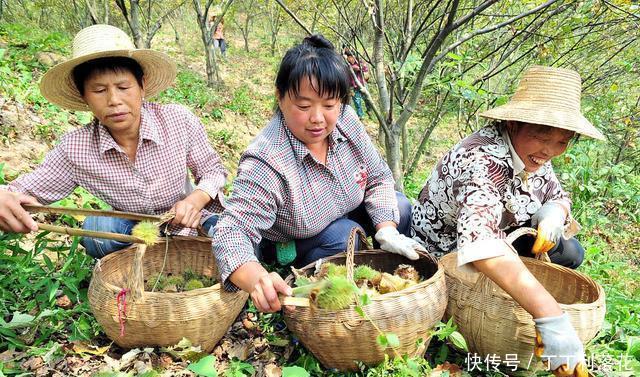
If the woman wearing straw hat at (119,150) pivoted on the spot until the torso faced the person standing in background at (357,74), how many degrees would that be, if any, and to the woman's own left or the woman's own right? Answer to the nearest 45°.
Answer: approximately 135° to the woman's own left

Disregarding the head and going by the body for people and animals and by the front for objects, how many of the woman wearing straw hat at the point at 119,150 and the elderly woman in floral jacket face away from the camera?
0

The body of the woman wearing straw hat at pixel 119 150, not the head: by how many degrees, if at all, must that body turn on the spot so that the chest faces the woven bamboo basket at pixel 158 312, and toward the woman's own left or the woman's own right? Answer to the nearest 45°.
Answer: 0° — they already face it

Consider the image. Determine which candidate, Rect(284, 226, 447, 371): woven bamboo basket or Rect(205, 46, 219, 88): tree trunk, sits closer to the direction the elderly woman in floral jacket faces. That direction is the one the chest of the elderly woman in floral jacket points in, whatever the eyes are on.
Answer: the woven bamboo basket

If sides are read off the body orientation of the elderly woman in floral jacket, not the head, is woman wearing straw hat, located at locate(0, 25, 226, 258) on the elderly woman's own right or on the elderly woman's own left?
on the elderly woman's own right

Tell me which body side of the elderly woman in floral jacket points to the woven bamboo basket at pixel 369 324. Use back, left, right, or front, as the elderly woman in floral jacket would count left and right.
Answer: right

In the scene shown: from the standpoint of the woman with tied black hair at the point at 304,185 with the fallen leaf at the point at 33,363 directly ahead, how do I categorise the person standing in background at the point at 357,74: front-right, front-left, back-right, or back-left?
back-right

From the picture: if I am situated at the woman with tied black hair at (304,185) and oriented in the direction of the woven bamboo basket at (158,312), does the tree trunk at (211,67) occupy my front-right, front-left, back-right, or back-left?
back-right
